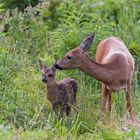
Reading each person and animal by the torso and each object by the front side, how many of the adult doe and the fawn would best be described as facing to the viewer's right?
0
